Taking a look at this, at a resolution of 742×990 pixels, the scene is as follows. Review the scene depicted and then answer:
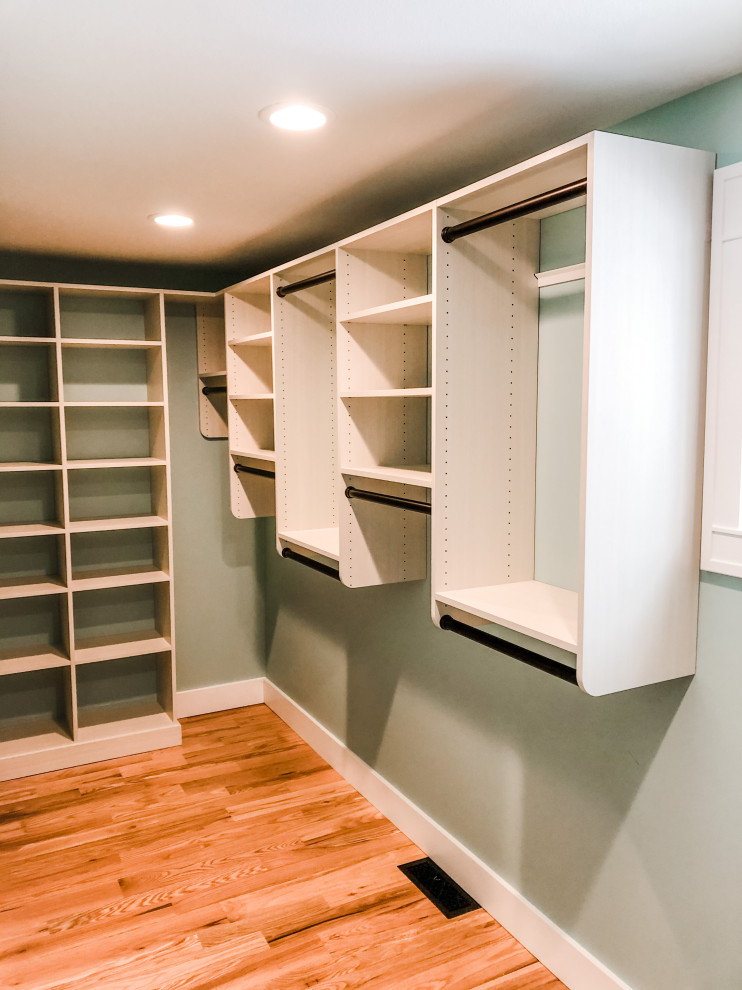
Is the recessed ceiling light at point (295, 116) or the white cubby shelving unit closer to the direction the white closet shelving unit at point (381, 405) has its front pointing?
the recessed ceiling light

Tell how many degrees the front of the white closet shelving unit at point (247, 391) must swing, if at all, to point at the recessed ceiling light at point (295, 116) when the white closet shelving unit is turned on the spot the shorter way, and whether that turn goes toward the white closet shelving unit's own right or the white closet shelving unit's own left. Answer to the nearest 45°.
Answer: approximately 45° to the white closet shelving unit's own left

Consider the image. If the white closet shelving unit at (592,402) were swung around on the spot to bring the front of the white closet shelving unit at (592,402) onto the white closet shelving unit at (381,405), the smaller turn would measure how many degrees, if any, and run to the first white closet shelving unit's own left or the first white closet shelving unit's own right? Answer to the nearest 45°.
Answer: approximately 90° to the first white closet shelving unit's own right

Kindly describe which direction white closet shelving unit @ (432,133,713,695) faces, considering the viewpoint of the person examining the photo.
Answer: facing the viewer and to the left of the viewer

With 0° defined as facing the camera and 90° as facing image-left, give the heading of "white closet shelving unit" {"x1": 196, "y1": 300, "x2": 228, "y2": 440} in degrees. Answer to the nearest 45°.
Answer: approximately 45°

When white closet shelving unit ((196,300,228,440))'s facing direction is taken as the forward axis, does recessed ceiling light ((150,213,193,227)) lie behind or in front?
in front

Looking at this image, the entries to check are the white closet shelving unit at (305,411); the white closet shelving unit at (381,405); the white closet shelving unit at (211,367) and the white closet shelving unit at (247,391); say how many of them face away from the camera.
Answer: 0

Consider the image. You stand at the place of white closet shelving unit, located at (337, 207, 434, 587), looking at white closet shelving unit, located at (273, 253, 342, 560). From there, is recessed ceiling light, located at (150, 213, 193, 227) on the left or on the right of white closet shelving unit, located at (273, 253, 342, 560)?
left

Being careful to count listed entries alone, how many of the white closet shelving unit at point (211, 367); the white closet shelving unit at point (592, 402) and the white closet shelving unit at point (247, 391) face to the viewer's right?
0

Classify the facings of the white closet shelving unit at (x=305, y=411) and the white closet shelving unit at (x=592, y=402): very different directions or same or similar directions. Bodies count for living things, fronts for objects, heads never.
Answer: same or similar directions

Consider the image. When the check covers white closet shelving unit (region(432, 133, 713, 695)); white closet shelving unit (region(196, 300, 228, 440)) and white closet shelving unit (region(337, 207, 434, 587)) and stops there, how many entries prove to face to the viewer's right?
0

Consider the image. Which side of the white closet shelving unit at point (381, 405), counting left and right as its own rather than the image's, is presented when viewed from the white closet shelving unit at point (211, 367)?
right
